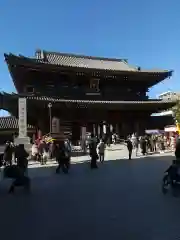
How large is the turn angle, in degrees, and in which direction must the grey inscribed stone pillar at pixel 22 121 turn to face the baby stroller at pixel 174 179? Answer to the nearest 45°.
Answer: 0° — it already faces it

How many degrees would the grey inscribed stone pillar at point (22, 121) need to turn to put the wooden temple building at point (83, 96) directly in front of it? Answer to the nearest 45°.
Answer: approximately 135° to its left

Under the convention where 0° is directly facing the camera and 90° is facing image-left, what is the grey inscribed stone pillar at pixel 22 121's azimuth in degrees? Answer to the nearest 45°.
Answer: approximately 0°

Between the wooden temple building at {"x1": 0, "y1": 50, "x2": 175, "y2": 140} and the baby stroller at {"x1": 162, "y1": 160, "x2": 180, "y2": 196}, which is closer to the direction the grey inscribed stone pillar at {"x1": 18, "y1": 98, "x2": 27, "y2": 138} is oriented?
the baby stroller

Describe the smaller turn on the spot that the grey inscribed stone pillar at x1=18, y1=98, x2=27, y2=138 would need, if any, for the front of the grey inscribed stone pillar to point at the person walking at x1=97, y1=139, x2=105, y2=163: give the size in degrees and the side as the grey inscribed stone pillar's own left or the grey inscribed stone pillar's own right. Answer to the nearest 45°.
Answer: approximately 45° to the grey inscribed stone pillar's own left
